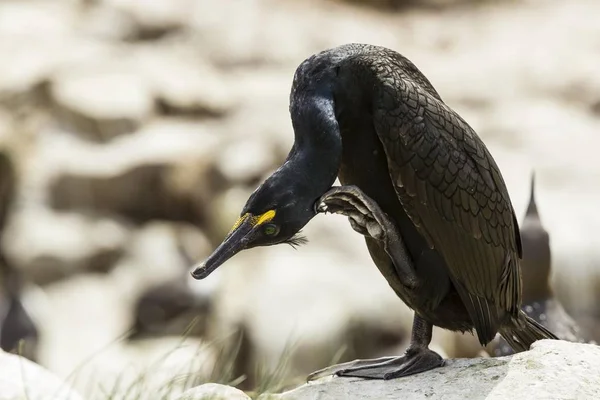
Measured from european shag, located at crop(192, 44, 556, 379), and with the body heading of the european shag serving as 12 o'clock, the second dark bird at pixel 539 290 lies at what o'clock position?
The second dark bird is roughly at 4 o'clock from the european shag.

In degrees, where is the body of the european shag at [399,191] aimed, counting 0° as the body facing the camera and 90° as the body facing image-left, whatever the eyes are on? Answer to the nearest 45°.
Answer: approximately 90°
